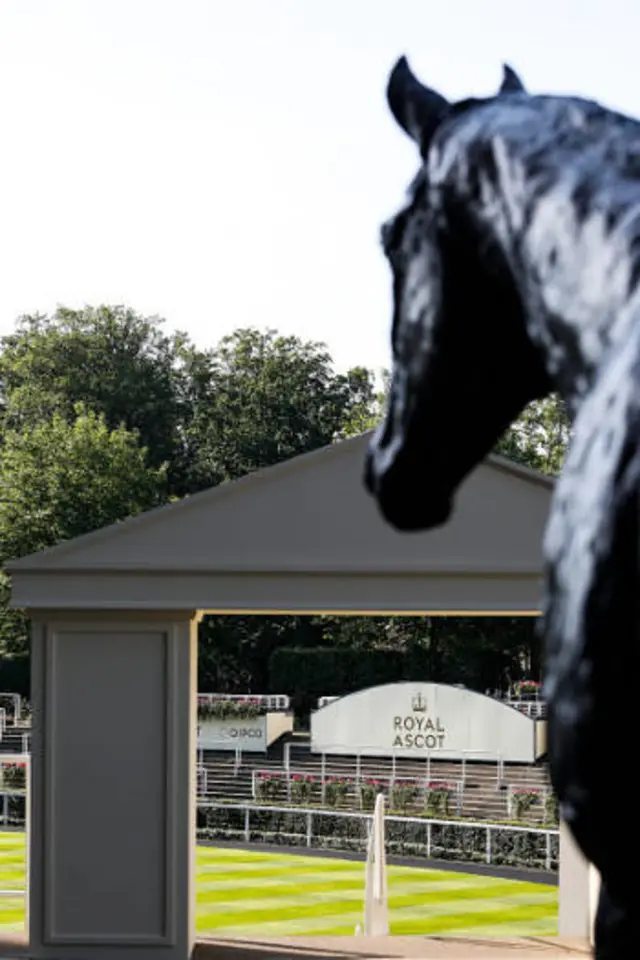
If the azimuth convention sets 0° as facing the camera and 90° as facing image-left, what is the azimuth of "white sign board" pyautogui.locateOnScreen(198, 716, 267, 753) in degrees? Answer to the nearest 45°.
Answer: approximately 0°

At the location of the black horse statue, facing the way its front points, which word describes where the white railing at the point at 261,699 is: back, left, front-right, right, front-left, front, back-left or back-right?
front-right

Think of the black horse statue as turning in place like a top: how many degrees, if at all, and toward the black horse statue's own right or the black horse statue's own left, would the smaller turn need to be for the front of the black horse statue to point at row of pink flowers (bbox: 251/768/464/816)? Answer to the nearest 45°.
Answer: approximately 45° to the black horse statue's own right

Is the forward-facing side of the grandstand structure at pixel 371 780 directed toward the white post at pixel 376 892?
yes

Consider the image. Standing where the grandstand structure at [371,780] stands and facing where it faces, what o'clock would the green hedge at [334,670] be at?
The green hedge is roughly at 6 o'clock from the grandstand structure.

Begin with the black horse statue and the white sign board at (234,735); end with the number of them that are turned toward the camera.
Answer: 1

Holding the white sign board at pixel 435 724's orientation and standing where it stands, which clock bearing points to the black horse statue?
The black horse statue is roughly at 12 o'clock from the white sign board.

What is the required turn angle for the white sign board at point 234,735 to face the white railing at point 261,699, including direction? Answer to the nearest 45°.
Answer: approximately 180°
